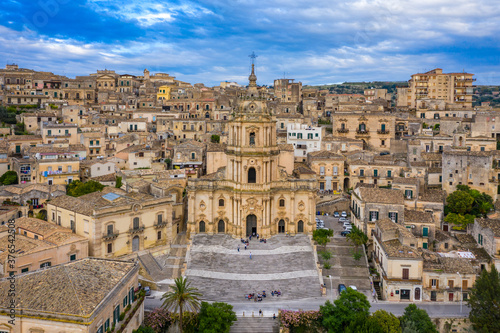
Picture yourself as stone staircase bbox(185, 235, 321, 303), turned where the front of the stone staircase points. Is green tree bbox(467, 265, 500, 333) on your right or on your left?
on your left

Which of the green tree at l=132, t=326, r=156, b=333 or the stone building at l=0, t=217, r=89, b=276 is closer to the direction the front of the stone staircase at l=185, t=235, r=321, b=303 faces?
the green tree

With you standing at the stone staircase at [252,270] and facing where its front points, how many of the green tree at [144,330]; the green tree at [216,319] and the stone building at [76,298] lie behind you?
0

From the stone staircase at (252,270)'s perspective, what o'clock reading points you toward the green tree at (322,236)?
The green tree is roughly at 8 o'clock from the stone staircase.

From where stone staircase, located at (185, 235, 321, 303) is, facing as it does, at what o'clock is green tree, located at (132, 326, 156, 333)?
The green tree is roughly at 1 o'clock from the stone staircase.

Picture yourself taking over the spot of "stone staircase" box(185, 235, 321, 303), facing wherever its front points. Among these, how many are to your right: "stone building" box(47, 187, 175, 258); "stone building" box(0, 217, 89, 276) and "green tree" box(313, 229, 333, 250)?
2

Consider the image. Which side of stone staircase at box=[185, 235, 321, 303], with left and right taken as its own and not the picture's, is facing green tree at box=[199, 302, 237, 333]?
front

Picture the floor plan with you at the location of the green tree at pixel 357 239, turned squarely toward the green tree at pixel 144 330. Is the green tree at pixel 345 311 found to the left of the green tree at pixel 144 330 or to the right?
left

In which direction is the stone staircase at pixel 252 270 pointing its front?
toward the camera

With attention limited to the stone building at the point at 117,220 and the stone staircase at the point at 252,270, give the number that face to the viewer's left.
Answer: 0

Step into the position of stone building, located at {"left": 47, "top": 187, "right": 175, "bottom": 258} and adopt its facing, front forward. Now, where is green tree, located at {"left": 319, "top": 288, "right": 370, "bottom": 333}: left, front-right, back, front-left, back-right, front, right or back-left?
front

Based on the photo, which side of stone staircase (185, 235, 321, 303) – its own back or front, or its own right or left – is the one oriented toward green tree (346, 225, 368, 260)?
left

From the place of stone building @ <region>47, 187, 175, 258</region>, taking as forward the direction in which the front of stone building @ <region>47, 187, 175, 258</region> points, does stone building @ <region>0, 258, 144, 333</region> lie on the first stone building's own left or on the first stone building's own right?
on the first stone building's own right

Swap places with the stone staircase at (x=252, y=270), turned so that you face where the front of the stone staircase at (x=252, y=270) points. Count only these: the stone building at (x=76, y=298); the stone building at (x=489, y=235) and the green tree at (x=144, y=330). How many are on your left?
1

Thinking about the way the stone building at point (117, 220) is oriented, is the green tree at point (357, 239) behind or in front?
in front

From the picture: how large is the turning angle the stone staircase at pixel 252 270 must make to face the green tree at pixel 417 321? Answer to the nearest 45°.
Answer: approximately 45° to its left

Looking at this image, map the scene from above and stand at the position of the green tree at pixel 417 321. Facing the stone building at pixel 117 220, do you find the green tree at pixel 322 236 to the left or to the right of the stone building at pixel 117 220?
right

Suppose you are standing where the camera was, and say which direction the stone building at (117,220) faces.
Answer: facing the viewer and to the right of the viewer
